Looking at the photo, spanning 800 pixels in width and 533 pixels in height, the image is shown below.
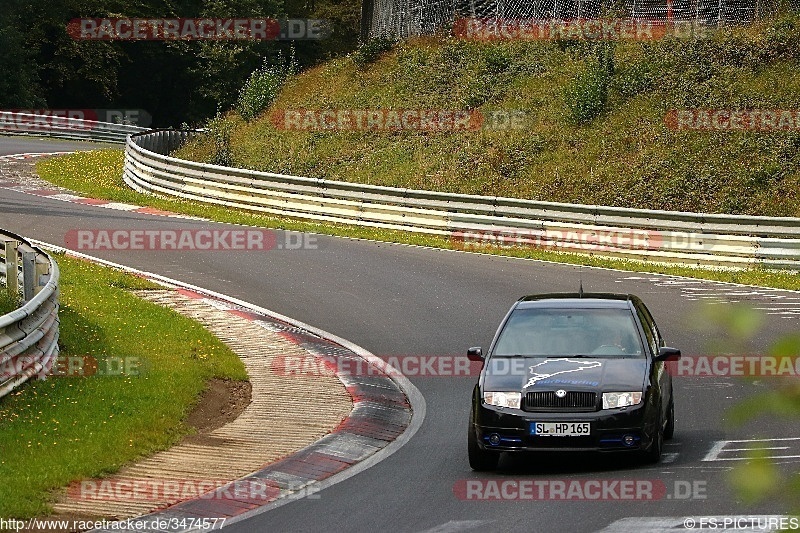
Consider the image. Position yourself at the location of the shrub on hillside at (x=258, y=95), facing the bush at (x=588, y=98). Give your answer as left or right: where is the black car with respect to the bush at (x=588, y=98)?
right

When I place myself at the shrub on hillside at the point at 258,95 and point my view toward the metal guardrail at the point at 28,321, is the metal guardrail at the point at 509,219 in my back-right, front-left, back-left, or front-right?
front-left

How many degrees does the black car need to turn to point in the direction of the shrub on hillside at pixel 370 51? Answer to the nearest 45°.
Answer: approximately 180°

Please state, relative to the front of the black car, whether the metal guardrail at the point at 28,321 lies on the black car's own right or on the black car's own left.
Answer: on the black car's own right

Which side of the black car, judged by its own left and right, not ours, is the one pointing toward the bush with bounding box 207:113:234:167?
back

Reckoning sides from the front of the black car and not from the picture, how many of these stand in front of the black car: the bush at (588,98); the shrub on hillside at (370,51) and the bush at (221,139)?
0

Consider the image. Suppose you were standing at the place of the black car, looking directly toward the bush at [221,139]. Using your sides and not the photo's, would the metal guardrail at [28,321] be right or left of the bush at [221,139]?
left

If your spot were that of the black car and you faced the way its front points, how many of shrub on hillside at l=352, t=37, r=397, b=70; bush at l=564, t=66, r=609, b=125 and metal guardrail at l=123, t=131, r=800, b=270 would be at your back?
3

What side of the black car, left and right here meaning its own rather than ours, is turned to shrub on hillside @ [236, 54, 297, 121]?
back

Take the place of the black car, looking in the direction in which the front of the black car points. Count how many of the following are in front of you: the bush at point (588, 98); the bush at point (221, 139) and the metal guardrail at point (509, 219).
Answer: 0

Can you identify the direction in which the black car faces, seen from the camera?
facing the viewer

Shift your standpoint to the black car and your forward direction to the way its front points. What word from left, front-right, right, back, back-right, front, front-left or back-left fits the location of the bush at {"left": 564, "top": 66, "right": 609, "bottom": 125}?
back

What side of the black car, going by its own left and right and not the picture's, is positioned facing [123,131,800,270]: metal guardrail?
back
